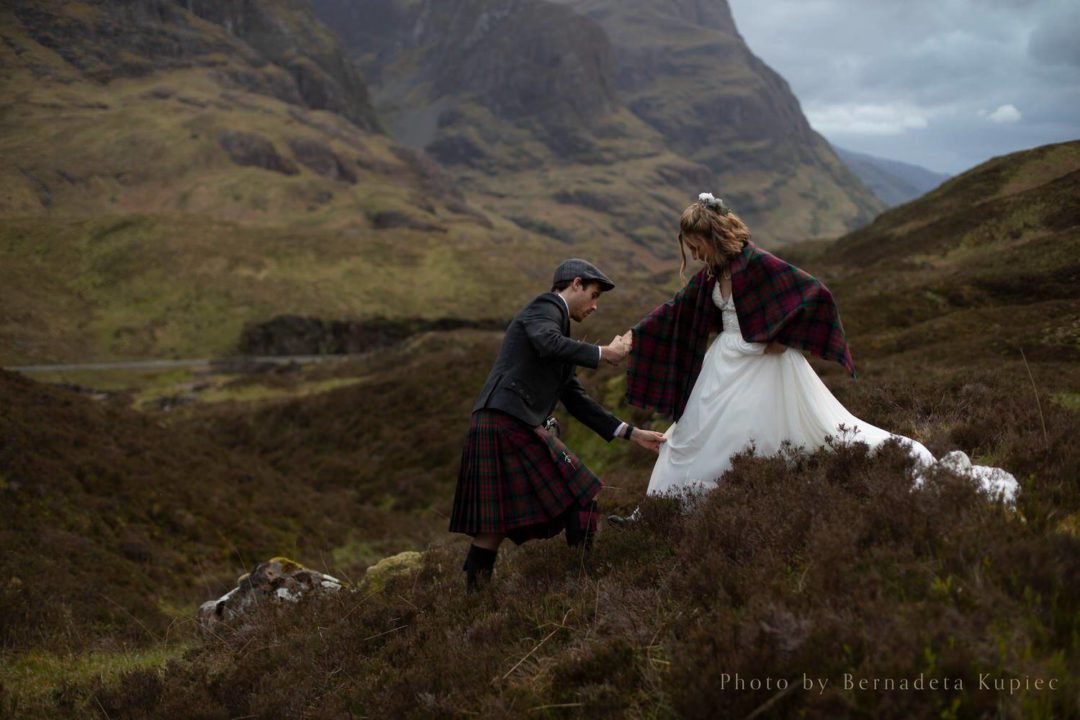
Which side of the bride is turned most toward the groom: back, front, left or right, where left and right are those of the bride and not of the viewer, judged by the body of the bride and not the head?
front

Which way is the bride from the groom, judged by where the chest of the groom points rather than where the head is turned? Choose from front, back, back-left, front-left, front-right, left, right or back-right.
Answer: front

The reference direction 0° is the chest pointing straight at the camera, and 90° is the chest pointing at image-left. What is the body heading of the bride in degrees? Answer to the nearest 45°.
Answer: approximately 45°

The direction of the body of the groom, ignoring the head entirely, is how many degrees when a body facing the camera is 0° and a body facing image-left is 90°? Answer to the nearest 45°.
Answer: approximately 270°

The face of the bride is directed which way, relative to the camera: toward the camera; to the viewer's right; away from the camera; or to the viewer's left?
to the viewer's left

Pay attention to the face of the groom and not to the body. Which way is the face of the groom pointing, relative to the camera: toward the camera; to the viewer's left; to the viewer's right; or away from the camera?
to the viewer's right

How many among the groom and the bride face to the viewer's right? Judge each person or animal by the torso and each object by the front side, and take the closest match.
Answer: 1
